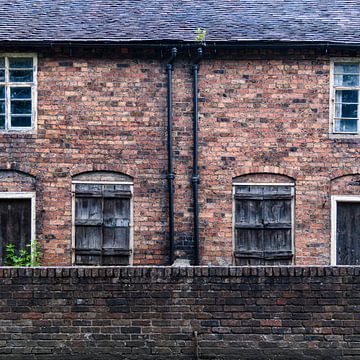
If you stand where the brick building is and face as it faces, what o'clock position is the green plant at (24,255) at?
The green plant is roughly at 3 o'clock from the brick building.

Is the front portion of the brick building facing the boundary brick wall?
yes

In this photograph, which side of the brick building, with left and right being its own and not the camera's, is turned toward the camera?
front

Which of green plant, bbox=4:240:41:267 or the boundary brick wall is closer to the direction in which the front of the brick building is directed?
the boundary brick wall
